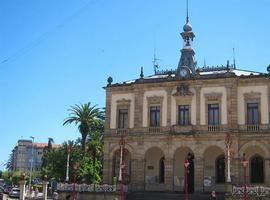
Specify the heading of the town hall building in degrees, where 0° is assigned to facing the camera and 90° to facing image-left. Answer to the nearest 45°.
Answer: approximately 0°

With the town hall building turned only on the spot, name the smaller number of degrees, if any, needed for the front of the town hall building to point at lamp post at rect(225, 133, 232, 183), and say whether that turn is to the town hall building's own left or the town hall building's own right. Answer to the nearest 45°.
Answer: approximately 45° to the town hall building's own left
